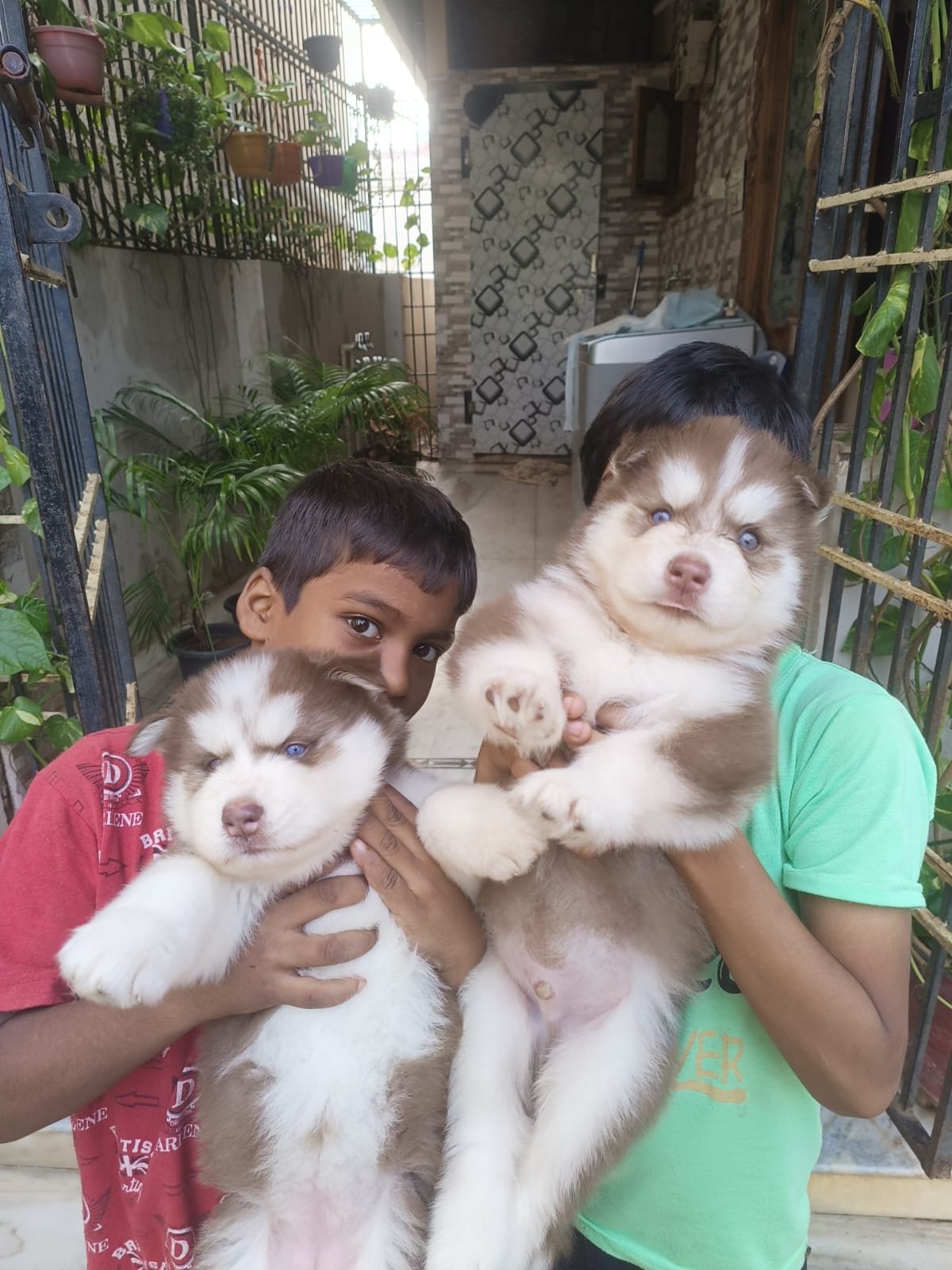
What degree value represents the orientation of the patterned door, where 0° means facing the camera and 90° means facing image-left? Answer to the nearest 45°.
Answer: approximately 0°

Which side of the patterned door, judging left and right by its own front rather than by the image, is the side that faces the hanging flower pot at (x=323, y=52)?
right

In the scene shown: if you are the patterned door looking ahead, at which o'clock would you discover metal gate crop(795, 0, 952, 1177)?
The metal gate is roughly at 12 o'clock from the patterned door.

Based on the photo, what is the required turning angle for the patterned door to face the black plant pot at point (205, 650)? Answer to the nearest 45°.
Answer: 0° — it already faces it

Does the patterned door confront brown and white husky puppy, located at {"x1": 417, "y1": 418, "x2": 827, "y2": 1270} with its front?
yes

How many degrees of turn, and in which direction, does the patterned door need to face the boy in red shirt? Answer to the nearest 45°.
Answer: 0° — it already faces them

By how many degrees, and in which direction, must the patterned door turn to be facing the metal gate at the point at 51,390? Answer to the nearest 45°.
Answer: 0° — it already faces it

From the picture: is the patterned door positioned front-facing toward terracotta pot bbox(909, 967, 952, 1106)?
yes
